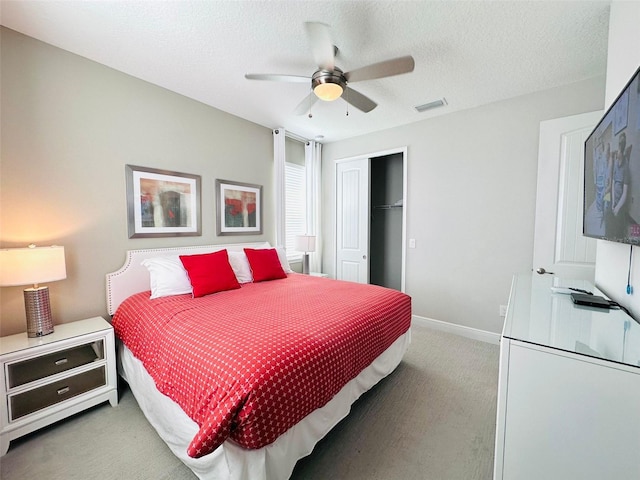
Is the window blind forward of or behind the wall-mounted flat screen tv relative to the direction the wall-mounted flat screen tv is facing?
forward

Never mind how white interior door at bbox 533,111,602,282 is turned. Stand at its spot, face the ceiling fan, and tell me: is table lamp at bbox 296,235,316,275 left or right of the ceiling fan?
right

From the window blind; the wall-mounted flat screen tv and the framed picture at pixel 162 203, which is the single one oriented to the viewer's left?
the wall-mounted flat screen tv

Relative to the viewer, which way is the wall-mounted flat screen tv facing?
to the viewer's left

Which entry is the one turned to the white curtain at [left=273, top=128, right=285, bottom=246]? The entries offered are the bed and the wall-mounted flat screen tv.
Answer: the wall-mounted flat screen tv

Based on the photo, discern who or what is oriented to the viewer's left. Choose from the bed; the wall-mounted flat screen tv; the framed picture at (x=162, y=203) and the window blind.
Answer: the wall-mounted flat screen tv

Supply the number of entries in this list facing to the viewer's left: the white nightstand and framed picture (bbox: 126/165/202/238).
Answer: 0

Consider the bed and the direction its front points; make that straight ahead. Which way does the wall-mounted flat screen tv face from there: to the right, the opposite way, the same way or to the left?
the opposite way

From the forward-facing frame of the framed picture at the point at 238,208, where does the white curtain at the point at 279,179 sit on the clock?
The white curtain is roughly at 10 o'clock from the framed picture.
